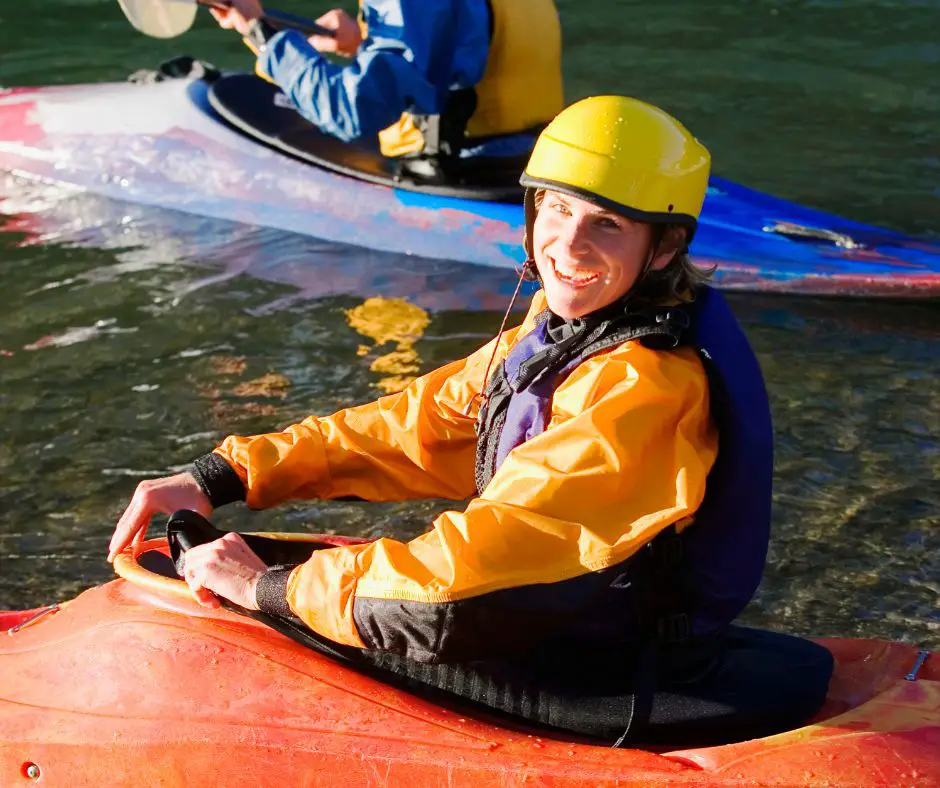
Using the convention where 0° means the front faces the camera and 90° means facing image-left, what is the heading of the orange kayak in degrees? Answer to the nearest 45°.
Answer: approximately 90°

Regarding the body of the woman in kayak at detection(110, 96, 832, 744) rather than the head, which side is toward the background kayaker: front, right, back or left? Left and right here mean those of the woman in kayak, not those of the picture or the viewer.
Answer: right

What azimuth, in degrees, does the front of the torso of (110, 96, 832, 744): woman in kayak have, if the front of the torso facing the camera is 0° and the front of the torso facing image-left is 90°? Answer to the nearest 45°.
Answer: approximately 90°
